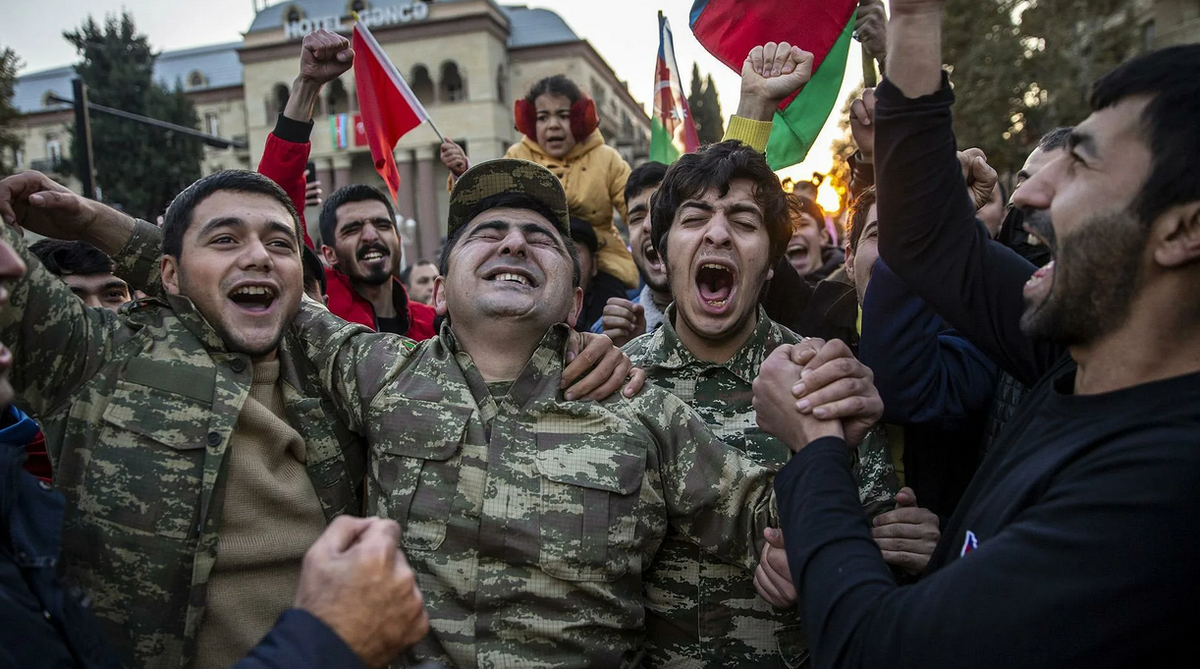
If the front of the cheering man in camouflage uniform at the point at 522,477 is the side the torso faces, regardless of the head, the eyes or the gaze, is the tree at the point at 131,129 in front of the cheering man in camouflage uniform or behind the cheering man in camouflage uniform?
behind

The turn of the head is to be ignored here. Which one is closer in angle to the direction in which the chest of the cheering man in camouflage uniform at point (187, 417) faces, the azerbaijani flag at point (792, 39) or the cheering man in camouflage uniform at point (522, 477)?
the cheering man in camouflage uniform

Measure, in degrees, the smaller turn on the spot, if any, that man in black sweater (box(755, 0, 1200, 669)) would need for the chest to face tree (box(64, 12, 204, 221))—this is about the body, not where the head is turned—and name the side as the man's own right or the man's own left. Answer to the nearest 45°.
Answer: approximately 45° to the man's own right

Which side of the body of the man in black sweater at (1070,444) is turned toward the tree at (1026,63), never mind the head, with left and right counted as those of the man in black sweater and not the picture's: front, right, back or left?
right

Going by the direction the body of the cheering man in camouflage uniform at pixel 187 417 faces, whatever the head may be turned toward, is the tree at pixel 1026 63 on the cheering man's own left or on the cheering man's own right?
on the cheering man's own left

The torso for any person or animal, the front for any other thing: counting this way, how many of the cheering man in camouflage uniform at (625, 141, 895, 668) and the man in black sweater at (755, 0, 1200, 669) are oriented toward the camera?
1

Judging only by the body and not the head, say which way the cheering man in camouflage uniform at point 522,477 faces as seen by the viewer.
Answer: toward the camera

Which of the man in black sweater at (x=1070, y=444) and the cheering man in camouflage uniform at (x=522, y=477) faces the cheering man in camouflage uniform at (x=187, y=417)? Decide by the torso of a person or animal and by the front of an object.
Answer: the man in black sweater

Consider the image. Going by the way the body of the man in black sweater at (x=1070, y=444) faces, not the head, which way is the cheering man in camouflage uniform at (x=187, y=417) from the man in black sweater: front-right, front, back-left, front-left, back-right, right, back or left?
front

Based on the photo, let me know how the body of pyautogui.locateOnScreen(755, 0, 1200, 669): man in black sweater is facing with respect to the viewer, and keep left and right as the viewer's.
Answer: facing to the left of the viewer

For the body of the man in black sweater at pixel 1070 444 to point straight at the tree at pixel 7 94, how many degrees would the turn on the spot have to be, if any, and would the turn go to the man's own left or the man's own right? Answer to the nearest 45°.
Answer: approximately 45° to the man's own right

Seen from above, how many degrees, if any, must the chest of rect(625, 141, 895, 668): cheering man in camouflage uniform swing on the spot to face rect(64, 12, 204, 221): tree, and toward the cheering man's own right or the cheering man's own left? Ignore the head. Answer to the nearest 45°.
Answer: approximately 135° to the cheering man's own right

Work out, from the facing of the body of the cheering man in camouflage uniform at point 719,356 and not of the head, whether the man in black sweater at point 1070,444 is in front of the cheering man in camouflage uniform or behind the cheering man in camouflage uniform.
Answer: in front

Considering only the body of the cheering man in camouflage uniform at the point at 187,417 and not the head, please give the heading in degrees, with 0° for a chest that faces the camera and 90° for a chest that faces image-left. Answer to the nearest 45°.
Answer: approximately 315°

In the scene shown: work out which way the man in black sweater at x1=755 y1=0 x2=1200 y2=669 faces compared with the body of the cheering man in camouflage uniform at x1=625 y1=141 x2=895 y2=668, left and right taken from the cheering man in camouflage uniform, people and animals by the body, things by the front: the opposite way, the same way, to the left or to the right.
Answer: to the right
